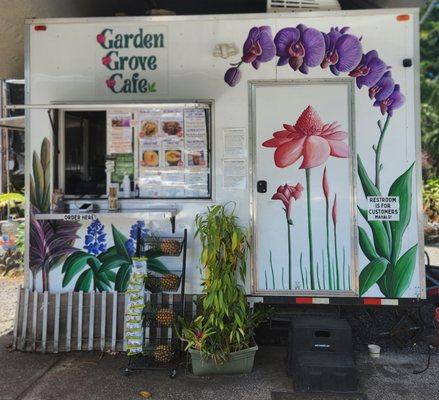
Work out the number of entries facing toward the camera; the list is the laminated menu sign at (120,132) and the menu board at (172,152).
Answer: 2

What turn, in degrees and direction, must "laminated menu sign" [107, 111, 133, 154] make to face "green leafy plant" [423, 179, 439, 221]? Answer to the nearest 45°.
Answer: approximately 135° to its left

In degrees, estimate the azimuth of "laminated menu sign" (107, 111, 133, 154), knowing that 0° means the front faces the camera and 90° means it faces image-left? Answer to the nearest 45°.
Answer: approximately 0°

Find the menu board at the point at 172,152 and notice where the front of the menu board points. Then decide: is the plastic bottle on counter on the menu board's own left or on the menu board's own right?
on the menu board's own right

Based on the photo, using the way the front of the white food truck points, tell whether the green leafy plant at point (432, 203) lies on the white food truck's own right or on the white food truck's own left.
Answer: on the white food truck's own left

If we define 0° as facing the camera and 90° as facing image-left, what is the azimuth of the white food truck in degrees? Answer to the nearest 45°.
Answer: approximately 270°
